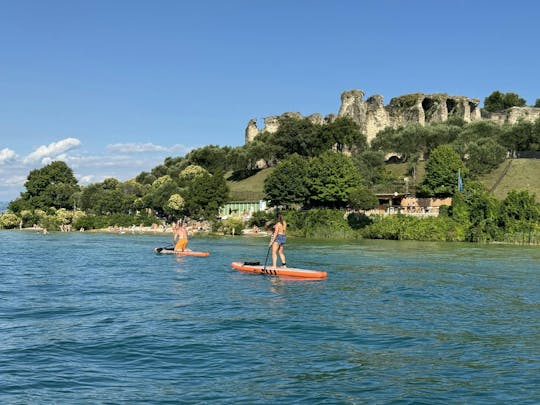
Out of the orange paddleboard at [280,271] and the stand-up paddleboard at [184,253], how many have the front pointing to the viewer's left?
2

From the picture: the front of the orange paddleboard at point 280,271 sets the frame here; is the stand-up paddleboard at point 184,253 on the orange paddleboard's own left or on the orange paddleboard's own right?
on the orange paddleboard's own right

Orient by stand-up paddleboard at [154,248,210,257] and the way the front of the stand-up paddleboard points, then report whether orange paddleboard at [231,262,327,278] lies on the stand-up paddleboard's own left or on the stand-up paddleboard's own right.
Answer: on the stand-up paddleboard's own left

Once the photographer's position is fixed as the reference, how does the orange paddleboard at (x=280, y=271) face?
facing to the left of the viewer

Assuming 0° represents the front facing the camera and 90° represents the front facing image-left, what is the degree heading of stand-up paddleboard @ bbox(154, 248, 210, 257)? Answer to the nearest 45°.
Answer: approximately 90°
